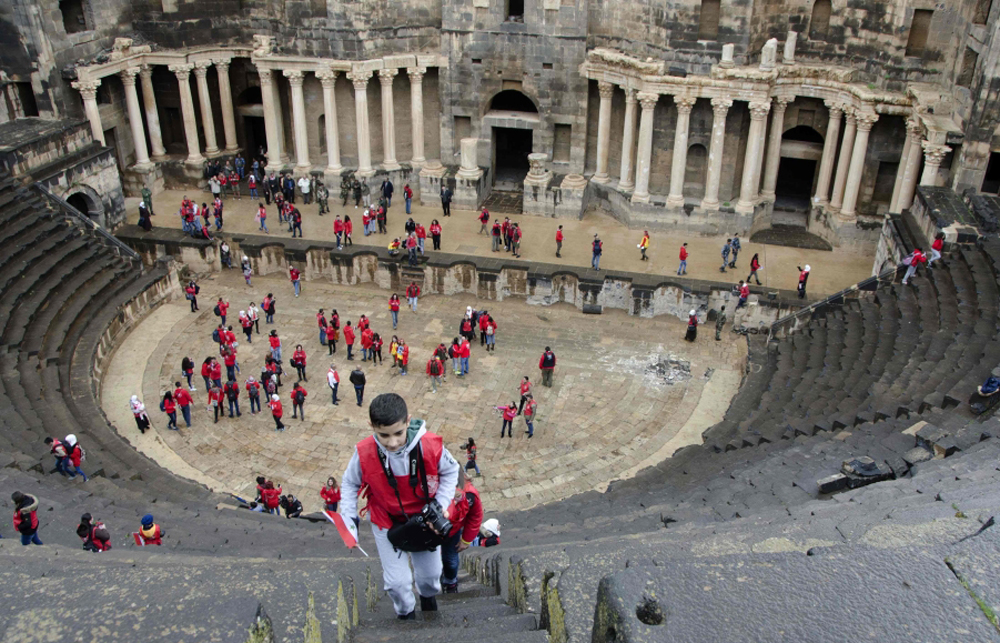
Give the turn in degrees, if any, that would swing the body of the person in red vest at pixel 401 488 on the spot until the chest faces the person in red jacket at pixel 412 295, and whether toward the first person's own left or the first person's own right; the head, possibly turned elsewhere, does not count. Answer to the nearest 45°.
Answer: approximately 180°

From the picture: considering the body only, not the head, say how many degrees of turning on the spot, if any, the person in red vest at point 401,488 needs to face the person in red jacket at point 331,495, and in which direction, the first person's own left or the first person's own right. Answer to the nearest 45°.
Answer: approximately 180°

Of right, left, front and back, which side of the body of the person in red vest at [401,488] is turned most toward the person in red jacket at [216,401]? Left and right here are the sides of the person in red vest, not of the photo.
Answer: back

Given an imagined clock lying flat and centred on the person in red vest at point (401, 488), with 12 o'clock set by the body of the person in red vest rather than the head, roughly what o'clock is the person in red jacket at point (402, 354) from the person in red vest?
The person in red jacket is roughly at 6 o'clock from the person in red vest.

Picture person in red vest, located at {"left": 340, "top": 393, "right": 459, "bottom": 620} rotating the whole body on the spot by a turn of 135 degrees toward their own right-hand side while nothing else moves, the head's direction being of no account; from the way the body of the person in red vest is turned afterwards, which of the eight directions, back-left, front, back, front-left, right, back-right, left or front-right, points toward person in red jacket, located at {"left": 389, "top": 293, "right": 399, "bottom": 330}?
front-right

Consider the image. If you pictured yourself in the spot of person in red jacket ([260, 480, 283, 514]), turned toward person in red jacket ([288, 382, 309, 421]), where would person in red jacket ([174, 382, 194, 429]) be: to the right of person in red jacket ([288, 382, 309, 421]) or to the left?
left

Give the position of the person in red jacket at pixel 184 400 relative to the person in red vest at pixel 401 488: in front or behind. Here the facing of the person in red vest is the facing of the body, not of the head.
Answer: behind

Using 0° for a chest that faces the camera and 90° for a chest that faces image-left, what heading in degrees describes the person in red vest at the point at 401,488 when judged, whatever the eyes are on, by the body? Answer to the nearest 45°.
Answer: approximately 0°

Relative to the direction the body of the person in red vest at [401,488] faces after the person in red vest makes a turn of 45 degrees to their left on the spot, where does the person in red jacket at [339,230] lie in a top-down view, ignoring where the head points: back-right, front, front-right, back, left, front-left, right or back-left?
back-left

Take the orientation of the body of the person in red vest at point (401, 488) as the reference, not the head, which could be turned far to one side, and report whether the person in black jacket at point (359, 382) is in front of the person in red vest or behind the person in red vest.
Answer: behind

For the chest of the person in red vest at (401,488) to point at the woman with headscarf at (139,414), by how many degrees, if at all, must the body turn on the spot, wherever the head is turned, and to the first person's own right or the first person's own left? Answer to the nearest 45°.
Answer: approximately 135° to the first person's own right

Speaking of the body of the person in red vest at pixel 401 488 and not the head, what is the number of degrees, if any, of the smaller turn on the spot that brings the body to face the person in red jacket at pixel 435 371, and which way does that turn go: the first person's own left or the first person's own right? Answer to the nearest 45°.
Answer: approximately 180°

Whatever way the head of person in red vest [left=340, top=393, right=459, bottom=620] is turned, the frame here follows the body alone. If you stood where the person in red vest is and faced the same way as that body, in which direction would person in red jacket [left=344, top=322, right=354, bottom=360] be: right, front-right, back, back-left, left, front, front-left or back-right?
back

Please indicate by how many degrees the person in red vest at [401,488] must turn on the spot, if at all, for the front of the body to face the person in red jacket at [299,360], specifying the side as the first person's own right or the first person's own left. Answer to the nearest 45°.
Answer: approximately 180°
